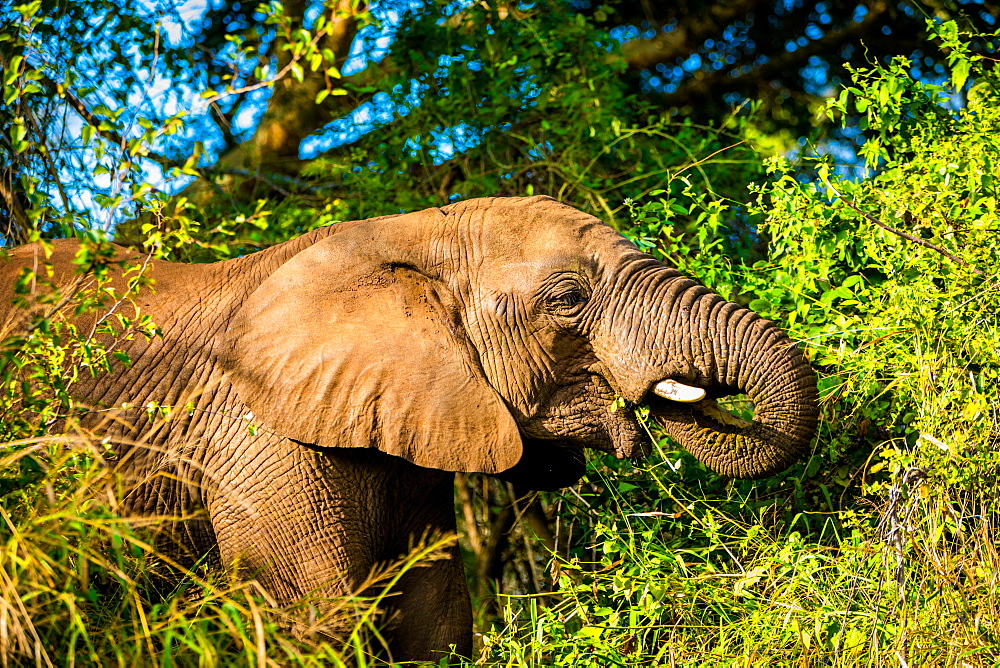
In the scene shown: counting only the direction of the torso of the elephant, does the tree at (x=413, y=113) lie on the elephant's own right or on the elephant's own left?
on the elephant's own left

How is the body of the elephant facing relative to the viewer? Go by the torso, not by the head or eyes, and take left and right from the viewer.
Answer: facing to the right of the viewer
